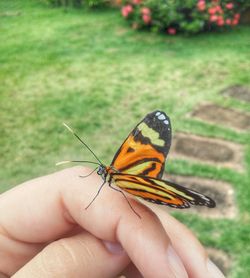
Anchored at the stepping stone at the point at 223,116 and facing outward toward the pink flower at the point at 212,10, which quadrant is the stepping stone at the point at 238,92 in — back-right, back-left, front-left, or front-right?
front-right

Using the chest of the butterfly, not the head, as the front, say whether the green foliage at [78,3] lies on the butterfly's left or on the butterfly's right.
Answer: on the butterfly's right

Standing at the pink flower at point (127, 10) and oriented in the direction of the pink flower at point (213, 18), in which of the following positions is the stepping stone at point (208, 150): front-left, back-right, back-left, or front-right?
front-right

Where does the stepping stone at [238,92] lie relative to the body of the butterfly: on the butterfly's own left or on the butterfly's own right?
on the butterfly's own right

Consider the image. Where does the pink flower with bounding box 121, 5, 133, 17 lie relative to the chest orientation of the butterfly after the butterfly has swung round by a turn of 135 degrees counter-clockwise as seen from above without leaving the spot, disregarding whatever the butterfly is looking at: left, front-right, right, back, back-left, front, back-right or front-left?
back-left

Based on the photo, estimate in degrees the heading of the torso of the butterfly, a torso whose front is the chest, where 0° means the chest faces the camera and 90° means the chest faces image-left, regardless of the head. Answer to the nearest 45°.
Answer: approximately 90°

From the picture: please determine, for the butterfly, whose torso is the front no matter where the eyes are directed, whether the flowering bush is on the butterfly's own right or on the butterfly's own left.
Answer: on the butterfly's own right

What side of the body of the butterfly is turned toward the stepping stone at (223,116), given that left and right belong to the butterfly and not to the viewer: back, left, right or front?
right

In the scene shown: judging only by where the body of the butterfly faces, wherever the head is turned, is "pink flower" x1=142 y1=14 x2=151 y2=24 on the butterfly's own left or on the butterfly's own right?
on the butterfly's own right

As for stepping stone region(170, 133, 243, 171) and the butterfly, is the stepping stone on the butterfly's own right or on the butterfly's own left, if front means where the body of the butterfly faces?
on the butterfly's own right

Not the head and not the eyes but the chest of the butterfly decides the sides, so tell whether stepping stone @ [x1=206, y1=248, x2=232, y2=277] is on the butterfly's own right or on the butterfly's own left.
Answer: on the butterfly's own right
